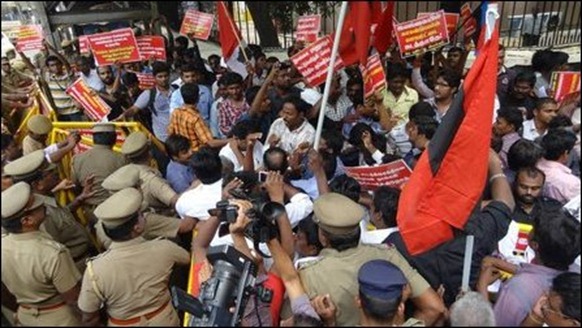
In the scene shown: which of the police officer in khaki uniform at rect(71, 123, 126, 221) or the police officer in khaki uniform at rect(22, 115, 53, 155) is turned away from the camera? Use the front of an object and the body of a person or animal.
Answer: the police officer in khaki uniform at rect(71, 123, 126, 221)

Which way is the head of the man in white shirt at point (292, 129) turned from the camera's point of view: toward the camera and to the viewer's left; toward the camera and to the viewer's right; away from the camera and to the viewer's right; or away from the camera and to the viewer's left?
toward the camera and to the viewer's left

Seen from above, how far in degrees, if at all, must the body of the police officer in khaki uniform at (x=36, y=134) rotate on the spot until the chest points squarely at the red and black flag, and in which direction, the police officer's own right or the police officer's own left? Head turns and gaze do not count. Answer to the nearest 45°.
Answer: approximately 45° to the police officer's own right

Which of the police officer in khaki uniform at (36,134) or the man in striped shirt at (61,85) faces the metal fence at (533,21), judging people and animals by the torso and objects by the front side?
the police officer in khaki uniform

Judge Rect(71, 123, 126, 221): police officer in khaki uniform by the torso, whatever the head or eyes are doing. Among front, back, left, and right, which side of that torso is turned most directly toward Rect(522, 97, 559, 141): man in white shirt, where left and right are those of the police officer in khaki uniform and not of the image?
right

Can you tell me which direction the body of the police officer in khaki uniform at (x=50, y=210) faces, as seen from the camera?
to the viewer's right

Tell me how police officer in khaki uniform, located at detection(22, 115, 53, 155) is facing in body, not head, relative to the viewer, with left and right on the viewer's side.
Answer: facing to the right of the viewer

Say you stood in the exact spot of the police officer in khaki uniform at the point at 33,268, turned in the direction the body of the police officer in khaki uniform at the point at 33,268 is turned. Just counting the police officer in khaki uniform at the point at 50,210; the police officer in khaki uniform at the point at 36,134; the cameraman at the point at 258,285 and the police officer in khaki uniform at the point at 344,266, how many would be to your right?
2

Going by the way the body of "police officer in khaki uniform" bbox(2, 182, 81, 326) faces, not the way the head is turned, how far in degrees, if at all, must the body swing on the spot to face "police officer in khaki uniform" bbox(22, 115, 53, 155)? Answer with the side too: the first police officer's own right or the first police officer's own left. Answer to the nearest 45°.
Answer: approximately 45° to the first police officer's own left

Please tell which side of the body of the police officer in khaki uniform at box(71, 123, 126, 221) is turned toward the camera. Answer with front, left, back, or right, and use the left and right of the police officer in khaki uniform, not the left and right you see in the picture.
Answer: back

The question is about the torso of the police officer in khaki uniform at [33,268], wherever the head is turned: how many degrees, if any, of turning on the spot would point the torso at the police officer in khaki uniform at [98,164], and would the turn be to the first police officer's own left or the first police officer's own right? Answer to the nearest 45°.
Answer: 0° — they already face them

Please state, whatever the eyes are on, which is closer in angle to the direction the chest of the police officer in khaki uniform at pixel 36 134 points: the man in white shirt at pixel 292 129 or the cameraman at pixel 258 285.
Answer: the man in white shirt

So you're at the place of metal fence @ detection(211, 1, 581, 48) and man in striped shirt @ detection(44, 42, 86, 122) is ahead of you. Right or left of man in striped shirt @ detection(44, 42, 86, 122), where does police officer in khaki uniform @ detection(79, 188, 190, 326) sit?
left

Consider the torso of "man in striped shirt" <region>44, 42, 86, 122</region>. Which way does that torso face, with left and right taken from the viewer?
facing the viewer and to the left of the viewer

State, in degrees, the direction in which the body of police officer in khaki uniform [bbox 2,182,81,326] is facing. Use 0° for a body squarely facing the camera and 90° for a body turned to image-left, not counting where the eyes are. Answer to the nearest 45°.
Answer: approximately 225°

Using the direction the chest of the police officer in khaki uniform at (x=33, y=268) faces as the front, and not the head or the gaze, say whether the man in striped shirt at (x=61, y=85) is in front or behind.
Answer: in front
